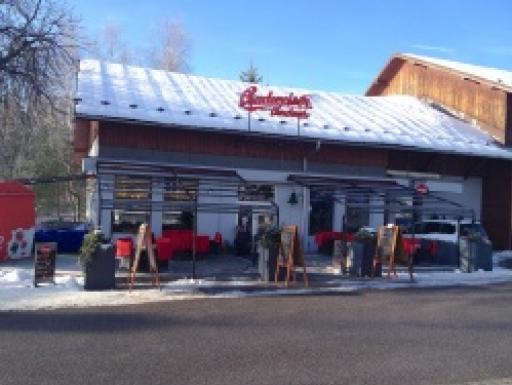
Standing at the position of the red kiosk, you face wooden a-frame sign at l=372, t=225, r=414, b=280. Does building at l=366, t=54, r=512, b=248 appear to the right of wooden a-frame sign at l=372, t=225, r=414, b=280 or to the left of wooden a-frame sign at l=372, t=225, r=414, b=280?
left

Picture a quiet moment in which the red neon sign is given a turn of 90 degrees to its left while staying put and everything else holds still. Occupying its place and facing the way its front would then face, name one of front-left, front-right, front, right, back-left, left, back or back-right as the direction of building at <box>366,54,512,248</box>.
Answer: front-left

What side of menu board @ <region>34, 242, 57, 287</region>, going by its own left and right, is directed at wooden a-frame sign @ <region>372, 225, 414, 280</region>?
left

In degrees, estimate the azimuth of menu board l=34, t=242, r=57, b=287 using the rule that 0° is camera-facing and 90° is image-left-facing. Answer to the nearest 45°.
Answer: approximately 0°

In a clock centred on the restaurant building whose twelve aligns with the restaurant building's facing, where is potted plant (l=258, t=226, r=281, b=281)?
The potted plant is roughly at 12 o'clock from the restaurant building.

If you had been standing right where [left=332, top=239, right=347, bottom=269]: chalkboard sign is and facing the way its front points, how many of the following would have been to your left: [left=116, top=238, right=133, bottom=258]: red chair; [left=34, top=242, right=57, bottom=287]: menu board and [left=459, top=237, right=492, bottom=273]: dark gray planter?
1

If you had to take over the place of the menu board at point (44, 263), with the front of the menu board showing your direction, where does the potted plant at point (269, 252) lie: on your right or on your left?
on your left

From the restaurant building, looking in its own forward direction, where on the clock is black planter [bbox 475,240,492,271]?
The black planter is roughly at 10 o'clock from the restaurant building.

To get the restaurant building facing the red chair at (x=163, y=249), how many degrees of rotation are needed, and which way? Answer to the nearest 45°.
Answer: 0° — it already faces it

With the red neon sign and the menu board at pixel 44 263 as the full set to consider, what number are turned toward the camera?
2
